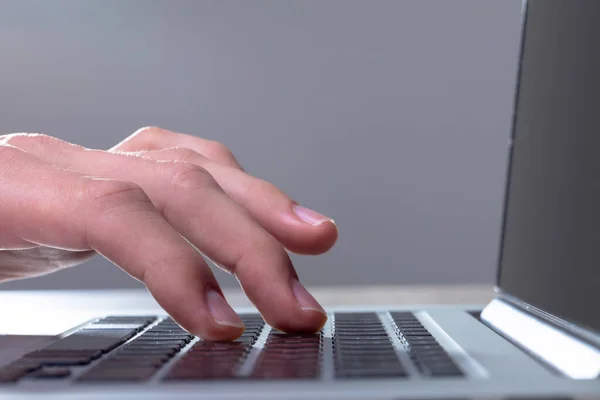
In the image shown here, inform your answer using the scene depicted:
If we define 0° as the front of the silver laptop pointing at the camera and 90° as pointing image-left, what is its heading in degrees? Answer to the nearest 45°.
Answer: approximately 90°
